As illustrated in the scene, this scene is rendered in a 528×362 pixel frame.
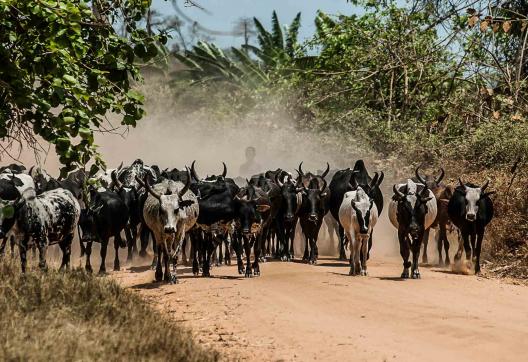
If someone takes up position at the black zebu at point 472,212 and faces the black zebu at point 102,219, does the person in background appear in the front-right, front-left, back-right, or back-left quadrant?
front-right

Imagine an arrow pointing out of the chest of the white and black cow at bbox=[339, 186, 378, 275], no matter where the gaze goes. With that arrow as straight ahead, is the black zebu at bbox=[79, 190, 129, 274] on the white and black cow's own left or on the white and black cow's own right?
on the white and black cow's own right

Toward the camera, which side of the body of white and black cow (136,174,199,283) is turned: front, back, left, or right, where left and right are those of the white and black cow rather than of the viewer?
front

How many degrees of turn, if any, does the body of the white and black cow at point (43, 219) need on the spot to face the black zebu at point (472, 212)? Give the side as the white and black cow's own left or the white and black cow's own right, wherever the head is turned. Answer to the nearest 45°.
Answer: approximately 135° to the white and black cow's own left

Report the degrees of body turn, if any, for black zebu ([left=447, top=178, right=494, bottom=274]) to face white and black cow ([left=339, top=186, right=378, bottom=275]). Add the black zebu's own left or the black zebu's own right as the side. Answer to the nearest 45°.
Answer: approximately 45° to the black zebu's own right

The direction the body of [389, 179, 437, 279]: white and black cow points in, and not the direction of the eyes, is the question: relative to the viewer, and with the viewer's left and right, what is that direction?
facing the viewer

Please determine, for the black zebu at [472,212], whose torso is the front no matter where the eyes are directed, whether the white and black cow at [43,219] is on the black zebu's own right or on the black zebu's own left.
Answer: on the black zebu's own right

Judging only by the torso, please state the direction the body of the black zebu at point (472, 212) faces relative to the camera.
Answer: toward the camera

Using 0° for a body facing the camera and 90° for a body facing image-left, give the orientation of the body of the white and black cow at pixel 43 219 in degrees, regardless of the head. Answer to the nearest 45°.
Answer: approximately 45°

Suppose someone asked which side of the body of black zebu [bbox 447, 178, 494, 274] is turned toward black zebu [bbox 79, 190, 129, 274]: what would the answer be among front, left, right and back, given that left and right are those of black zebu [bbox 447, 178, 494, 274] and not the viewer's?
right

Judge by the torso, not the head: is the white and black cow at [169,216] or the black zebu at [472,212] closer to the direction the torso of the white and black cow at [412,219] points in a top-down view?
the white and black cow

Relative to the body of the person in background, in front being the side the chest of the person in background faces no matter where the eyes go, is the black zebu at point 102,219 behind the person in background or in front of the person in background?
in front

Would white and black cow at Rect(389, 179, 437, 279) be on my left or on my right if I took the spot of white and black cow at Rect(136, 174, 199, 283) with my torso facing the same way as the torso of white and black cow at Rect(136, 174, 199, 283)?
on my left

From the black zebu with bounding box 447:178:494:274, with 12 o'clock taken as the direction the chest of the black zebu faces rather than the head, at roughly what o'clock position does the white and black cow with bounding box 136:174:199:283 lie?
The white and black cow is roughly at 2 o'clock from the black zebu.
